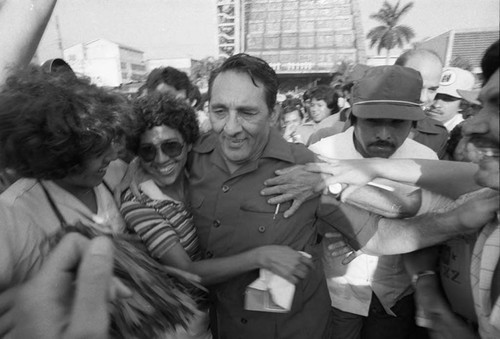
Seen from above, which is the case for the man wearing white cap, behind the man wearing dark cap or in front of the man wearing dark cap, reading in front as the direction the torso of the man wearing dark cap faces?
behind

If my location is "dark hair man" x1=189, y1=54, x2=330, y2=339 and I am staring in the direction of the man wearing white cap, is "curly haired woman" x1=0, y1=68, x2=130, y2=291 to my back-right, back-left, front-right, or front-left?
back-left

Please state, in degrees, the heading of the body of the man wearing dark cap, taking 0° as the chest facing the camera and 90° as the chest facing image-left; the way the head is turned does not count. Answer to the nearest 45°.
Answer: approximately 0°

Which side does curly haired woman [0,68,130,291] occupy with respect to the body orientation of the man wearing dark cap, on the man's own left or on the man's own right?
on the man's own right

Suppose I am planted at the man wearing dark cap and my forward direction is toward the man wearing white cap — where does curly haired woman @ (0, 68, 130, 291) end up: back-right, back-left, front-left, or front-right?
back-left

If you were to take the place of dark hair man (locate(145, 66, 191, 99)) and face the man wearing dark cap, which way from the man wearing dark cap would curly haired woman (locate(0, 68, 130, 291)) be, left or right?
right

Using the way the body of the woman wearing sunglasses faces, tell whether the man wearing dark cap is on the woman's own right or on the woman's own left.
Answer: on the woman's own left

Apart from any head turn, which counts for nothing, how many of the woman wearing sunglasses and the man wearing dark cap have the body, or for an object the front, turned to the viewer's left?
0

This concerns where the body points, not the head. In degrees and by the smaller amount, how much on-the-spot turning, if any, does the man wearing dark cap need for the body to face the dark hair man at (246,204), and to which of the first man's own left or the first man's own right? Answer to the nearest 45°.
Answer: approximately 45° to the first man's own right

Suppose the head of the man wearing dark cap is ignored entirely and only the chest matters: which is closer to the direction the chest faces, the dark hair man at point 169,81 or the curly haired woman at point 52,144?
the curly haired woman

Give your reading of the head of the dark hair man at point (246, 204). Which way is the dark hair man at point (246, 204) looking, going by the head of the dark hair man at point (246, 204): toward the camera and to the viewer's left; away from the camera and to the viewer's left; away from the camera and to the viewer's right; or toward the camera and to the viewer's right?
toward the camera and to the viewer's left

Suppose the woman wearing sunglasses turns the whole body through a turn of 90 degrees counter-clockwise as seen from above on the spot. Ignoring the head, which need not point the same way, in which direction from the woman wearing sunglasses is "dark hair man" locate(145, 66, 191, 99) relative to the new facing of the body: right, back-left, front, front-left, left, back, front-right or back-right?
front-left

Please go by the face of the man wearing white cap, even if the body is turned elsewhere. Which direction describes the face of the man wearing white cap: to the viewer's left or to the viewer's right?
to the viewer's left

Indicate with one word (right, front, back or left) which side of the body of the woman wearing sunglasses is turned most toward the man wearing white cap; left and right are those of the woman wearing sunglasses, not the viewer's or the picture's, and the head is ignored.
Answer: left
